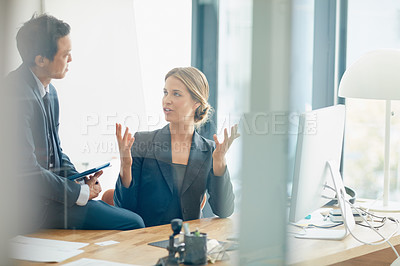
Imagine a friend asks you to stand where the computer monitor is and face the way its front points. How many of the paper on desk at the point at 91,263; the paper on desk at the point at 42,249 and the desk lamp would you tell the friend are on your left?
2

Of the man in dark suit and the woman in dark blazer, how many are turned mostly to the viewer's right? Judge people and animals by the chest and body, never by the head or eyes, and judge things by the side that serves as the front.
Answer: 1

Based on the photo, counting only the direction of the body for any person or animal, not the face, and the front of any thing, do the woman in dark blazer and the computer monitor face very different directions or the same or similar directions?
very different directions

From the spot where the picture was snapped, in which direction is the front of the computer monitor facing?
facing away from the viewer and to the left of the viewer

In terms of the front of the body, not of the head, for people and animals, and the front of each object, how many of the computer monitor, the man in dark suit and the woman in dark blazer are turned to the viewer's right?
1

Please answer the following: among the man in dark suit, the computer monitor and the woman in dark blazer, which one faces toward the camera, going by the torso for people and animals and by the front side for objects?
the woman in dark blazer

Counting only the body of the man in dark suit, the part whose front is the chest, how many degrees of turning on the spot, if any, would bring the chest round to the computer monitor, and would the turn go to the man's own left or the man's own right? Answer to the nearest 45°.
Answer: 0° — they already face it

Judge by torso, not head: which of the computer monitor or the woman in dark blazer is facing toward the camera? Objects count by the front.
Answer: the woman in dark blazer

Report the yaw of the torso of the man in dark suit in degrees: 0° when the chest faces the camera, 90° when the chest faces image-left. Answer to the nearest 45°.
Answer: approximately 270°

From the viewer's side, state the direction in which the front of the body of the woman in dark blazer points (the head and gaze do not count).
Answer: toward the camera

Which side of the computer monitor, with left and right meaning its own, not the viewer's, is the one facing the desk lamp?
right

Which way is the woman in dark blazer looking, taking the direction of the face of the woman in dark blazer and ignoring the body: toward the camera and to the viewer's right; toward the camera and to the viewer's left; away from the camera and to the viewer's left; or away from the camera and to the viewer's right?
toward the camera and to the viewer's left

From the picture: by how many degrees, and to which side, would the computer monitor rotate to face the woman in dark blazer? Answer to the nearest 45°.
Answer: approximately 45° to its left

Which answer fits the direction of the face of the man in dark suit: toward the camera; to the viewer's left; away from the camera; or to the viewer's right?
to the viewer's right

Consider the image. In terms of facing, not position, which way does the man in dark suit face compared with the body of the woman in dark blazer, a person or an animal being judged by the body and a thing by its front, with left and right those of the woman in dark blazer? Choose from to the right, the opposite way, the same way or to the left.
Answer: to the left

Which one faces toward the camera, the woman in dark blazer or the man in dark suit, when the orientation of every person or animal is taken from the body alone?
the woman in dark blazer
